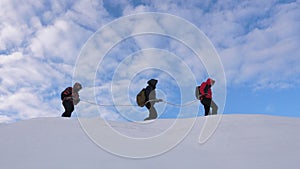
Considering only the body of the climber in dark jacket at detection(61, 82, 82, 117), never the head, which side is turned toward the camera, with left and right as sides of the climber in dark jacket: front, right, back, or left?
right

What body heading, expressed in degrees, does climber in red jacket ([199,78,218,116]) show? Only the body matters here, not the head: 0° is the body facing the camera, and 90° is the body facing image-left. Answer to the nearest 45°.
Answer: approximately 270°

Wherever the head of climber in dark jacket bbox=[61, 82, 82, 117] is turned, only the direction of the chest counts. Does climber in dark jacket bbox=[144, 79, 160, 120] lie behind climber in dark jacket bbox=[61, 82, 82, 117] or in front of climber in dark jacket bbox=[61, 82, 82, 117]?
in front

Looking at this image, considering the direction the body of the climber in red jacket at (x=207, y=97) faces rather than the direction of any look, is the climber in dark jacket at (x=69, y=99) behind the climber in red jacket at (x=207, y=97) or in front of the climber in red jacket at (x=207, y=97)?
behind

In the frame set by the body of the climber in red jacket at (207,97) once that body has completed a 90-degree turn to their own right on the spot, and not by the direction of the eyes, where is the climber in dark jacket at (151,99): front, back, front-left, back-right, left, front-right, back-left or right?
right

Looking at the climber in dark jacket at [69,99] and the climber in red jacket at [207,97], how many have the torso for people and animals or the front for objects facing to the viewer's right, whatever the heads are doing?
2

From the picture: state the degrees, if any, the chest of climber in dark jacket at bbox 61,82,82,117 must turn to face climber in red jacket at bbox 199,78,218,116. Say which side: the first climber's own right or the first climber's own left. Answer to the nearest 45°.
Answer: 0° — they already face them
